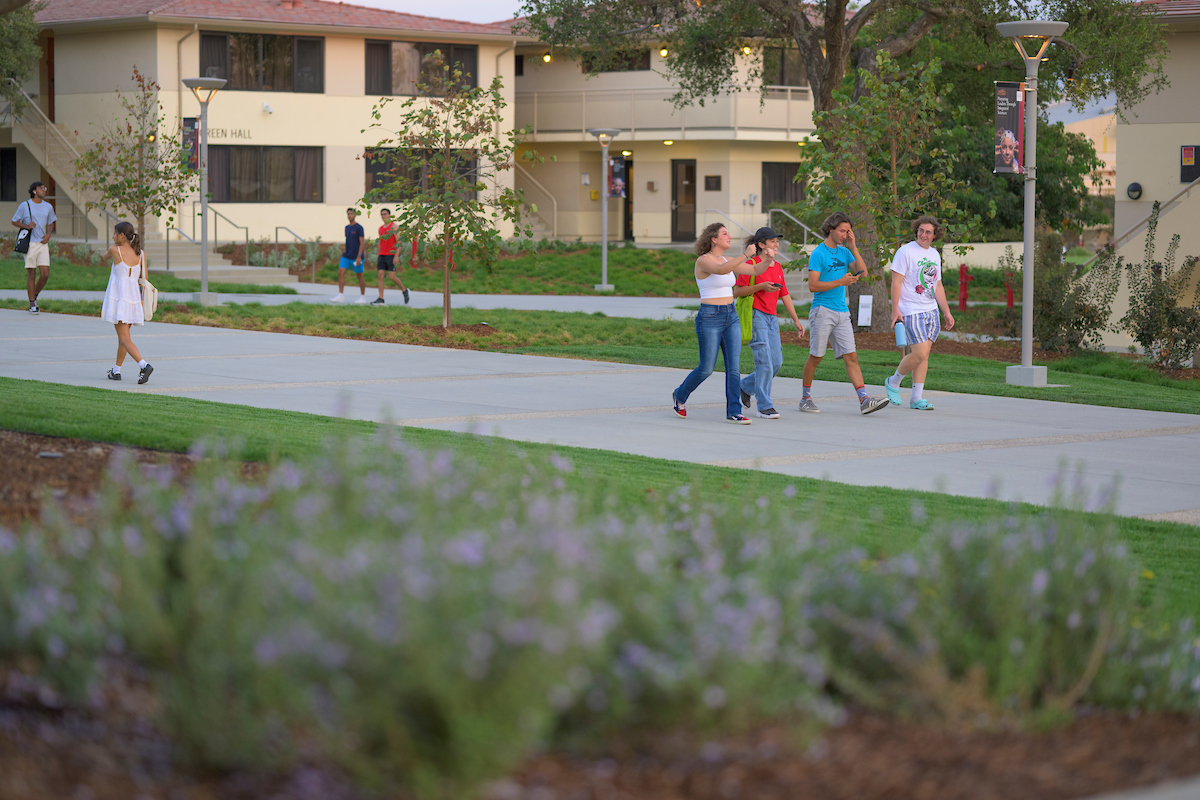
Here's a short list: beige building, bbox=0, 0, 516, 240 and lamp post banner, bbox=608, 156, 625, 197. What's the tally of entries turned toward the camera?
2

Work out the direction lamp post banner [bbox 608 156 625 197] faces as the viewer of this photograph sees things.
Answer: facing the viewer

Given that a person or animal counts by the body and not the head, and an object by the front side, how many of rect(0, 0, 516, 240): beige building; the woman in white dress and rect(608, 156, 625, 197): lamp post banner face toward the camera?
2

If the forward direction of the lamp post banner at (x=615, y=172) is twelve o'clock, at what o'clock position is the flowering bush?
The flowering bush is roughly at 12 o'clock from the lamp post banner.

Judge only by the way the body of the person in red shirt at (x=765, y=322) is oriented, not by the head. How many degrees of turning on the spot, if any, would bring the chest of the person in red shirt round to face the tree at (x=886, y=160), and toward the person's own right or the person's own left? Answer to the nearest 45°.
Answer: approximately 135° to the person's own left

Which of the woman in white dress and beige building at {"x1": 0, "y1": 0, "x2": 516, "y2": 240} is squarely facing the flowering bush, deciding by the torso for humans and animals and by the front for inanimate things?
the beige building

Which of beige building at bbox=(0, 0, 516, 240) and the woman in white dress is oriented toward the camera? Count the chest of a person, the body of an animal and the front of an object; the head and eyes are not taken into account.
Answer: the beige building

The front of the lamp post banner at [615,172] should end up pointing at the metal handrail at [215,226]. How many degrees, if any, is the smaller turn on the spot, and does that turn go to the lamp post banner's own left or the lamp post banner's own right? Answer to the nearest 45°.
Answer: approximately 45° to the lamp post banner's own right

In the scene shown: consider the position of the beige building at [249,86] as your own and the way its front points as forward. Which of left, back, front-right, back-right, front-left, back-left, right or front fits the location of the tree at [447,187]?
front

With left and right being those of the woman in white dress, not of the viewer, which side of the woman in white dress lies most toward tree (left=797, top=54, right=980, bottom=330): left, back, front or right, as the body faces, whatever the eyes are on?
right

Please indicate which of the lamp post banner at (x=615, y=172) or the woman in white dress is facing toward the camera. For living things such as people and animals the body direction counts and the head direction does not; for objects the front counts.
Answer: the lamp post banner

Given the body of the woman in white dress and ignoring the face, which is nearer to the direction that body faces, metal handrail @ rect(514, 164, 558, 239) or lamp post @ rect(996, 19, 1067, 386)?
the metal handrail

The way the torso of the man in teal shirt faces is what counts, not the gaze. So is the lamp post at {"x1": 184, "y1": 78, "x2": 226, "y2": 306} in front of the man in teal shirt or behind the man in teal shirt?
behind

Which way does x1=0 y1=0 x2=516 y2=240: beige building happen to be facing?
toward the camera
